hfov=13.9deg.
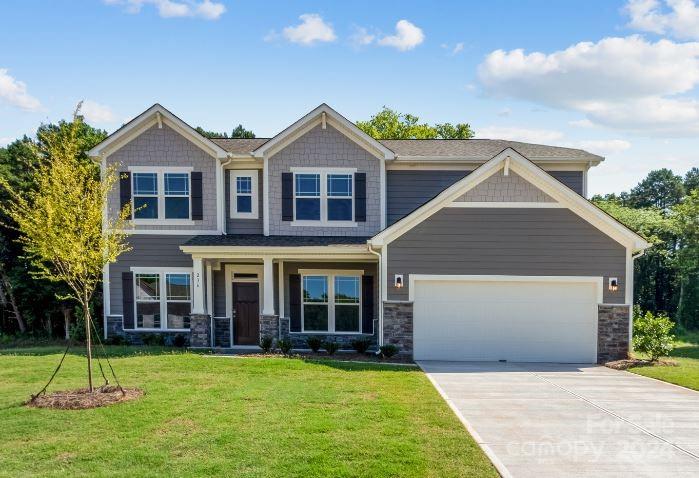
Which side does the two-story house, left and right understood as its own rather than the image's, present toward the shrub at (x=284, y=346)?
front

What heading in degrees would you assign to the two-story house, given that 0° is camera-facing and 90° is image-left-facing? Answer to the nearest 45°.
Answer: approximately 0°

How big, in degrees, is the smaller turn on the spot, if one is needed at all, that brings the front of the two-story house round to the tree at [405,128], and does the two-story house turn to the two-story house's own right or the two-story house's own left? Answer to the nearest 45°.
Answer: approximately 180°

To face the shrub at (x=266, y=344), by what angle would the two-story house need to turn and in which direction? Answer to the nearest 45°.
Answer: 0° — it already faces it

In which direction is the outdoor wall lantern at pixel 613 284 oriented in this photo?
toward the camera

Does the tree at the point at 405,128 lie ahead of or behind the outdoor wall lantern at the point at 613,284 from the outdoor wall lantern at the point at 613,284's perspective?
behind

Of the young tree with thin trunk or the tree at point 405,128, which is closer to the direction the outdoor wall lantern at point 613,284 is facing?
the young tree with thin trunk
